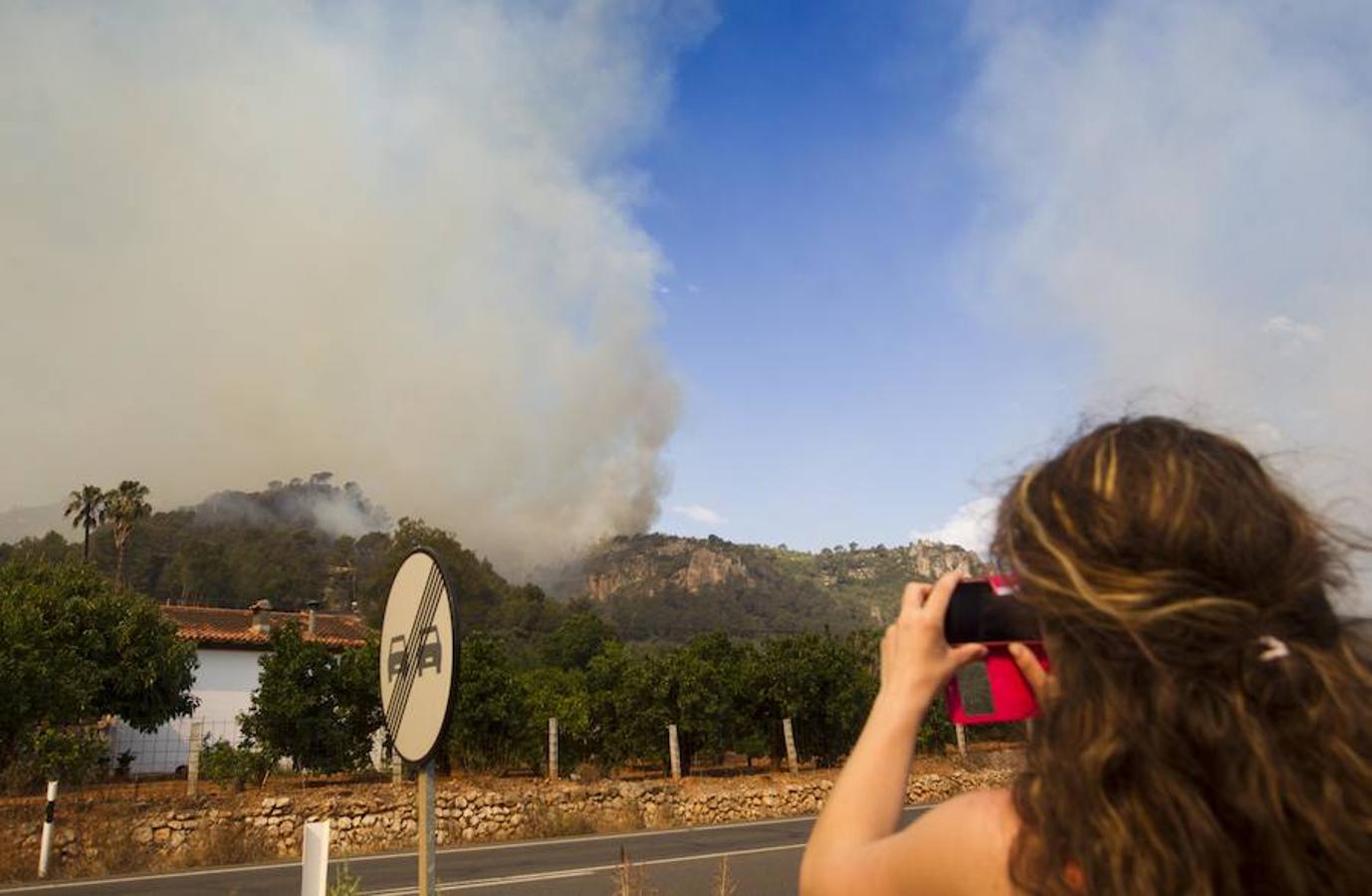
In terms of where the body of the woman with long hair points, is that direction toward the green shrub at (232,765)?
yes

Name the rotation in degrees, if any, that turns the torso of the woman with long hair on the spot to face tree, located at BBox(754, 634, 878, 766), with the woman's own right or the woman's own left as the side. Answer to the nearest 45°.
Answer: approximately 45° to the woman's own right

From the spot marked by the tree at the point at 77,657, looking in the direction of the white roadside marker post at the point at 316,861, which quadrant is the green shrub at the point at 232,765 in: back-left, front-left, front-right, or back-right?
front-left

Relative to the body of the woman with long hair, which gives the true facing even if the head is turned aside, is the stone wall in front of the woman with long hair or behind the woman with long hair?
in front

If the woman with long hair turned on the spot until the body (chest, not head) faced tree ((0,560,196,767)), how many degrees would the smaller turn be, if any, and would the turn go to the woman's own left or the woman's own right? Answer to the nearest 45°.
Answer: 0° — they already face it

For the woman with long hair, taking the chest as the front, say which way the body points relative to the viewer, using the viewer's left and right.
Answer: facing away from the viewer and to the left of the viewer

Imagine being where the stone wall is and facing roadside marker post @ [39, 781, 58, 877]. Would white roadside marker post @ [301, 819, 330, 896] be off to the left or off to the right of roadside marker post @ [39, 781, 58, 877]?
left

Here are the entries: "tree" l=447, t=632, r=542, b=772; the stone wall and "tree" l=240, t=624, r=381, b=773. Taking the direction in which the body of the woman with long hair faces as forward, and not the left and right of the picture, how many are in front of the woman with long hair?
3

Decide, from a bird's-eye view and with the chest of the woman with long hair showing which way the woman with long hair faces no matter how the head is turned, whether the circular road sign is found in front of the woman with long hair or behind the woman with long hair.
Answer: in front

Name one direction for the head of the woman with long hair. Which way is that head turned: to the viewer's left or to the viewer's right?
to the viewer's left

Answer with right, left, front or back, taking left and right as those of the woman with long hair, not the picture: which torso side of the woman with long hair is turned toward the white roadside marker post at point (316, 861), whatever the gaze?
front

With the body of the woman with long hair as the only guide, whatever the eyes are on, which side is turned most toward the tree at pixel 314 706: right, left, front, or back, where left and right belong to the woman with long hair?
front
